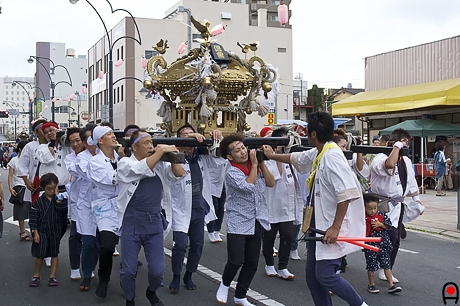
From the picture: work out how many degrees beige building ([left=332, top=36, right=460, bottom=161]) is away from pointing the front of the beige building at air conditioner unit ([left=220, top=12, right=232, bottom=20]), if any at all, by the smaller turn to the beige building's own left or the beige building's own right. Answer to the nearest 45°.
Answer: approximately 90° to the beige building's own right

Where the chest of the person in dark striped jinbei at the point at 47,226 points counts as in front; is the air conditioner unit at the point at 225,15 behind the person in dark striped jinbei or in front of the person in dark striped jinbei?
behind

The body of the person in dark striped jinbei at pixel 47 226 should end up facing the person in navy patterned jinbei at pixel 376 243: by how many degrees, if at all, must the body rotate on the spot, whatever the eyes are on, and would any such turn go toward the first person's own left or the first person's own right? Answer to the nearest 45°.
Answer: approximately 45° to the first person's own left

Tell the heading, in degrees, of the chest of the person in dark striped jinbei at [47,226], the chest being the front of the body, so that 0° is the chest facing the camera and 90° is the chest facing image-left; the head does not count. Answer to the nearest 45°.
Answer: approximately 0°

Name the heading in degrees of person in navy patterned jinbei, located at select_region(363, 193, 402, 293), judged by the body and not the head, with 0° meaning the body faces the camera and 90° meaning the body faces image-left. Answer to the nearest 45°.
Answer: approximately 0°

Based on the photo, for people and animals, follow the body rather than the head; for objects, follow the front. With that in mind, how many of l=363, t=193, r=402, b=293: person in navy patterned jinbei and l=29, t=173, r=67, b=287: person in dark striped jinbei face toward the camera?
2

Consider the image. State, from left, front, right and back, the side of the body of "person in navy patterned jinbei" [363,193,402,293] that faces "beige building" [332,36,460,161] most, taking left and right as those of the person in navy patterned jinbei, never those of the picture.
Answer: back

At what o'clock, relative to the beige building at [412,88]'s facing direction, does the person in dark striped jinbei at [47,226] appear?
The person in dark striped jinbei is roughly at 11 o'clock from the beige building.

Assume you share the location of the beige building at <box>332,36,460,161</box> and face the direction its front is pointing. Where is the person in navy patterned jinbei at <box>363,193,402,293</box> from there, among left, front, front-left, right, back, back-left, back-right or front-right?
front-left

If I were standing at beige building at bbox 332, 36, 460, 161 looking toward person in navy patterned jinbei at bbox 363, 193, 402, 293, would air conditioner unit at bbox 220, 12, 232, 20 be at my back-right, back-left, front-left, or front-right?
back-right

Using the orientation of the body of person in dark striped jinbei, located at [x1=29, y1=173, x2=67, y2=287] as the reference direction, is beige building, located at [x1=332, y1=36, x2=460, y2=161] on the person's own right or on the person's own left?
on the person's own left
